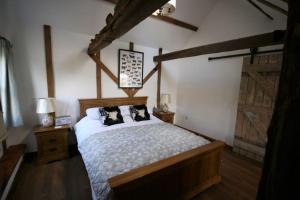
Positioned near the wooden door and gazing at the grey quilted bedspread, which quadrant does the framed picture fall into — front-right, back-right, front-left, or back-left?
front-right

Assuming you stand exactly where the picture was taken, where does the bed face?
facing the viewer and to the right of the viewer

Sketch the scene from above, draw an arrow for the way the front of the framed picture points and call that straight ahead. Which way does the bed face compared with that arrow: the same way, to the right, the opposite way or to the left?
the same way

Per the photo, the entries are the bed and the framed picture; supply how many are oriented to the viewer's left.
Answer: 0
